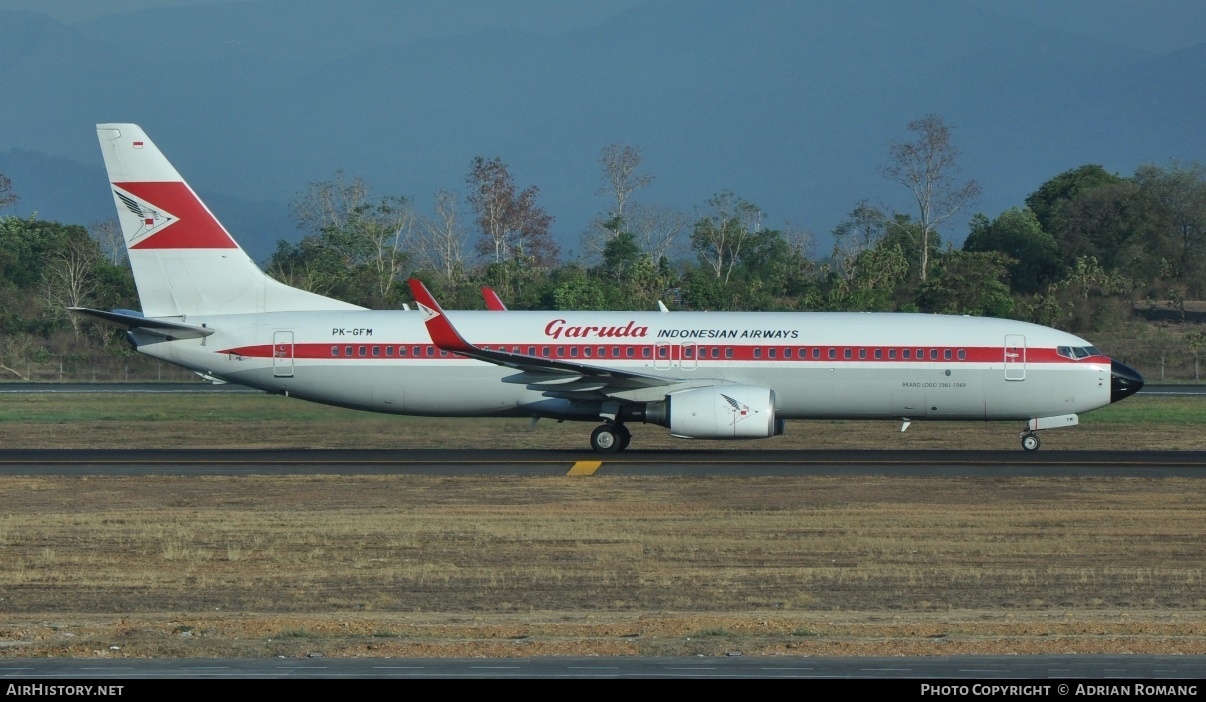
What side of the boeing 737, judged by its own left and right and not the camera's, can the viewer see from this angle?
right
